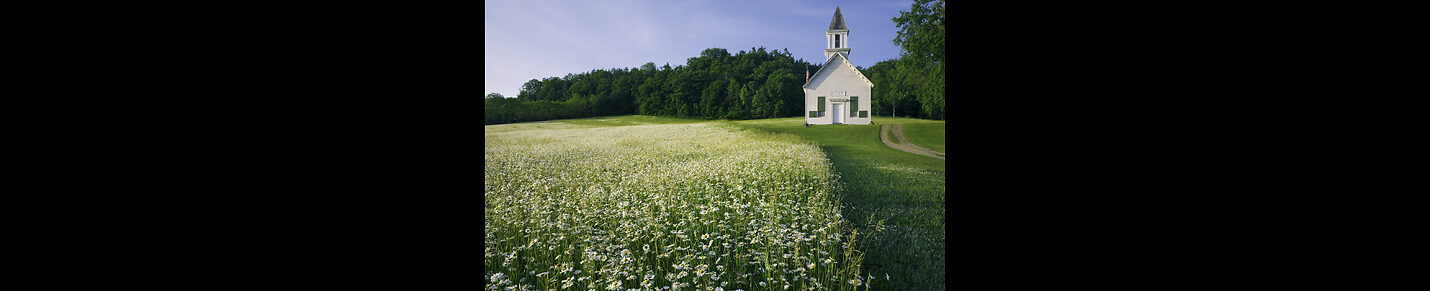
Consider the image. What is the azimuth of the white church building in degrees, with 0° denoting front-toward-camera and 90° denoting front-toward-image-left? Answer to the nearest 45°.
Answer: approximately 0°

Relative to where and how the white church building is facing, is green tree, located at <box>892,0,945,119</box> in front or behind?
behind
